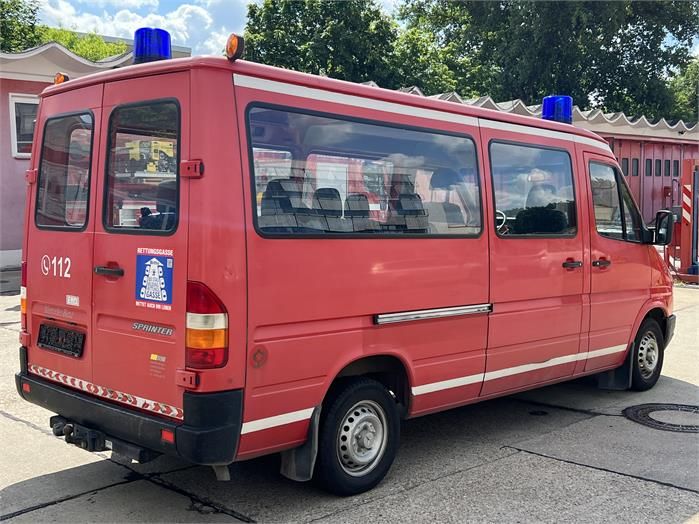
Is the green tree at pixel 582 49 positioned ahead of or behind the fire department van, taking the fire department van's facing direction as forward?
ahead

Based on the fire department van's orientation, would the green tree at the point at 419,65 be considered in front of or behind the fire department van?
in front

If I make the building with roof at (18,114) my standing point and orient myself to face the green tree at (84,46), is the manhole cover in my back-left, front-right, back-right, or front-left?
back-right

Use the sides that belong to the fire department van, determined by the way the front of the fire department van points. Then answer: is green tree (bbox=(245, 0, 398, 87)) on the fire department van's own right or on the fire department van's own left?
on the fire department van's own left

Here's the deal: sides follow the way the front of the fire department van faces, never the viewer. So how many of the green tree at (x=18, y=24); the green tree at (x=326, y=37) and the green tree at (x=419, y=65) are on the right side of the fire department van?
0

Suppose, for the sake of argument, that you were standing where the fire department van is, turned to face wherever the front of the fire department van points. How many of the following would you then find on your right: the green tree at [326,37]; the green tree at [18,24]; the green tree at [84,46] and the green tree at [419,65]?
0

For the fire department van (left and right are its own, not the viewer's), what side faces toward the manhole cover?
right

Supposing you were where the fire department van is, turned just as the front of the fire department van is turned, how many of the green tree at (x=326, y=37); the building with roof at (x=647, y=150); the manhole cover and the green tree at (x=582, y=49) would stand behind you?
0

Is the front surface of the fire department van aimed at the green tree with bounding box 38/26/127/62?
no

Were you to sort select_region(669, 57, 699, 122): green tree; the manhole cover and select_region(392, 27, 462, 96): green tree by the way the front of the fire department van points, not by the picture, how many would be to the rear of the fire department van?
0

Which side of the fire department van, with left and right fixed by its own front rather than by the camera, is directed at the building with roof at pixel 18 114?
left

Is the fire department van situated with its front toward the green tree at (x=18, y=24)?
no

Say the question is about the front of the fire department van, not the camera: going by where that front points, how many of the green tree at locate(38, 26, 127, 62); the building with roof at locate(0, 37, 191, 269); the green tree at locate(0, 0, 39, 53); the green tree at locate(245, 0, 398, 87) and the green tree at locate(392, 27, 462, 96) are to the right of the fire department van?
0

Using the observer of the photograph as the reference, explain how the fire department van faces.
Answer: facing away from the viewer and to the right of the viewer
